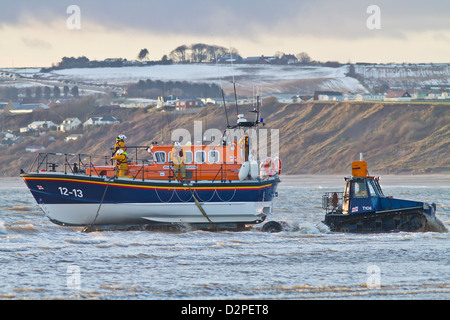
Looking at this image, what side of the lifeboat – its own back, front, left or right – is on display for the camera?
left
